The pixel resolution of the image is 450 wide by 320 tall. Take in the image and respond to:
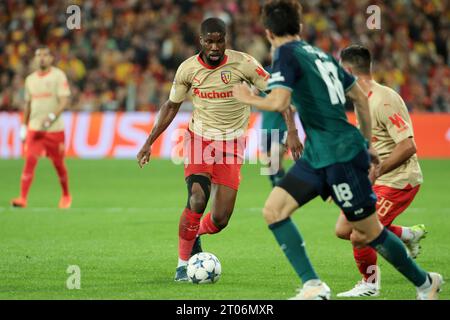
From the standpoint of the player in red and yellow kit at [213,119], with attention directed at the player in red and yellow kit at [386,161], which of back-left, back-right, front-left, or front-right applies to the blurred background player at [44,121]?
back-left

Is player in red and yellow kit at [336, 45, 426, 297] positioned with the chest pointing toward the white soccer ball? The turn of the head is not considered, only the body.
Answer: yes

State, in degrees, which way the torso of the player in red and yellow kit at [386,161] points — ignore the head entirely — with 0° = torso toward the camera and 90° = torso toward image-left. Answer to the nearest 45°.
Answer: approximately 90°

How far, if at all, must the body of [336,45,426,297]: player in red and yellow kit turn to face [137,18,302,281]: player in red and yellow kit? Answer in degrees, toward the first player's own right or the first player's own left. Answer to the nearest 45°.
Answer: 0° — they already face them
